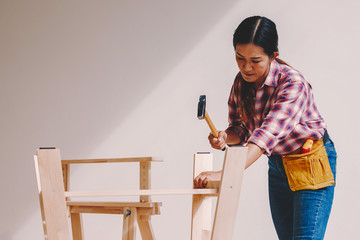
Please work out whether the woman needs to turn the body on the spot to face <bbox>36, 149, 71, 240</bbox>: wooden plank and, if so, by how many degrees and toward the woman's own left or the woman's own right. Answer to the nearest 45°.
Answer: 0° — they already face it

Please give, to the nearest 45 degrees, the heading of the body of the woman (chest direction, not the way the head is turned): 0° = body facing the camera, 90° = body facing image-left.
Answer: approximately 45°
